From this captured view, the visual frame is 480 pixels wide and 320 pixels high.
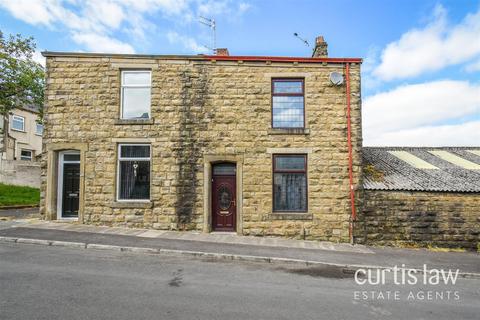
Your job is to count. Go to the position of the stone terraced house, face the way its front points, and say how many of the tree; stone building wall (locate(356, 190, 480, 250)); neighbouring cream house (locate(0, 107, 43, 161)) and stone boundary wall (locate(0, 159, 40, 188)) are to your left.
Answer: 1

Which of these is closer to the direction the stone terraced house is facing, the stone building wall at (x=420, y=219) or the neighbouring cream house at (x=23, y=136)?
the stone building wall

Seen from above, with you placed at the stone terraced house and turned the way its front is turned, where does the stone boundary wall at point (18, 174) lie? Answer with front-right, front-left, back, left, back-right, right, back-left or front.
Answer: back-right

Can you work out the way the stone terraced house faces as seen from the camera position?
facing the viewer

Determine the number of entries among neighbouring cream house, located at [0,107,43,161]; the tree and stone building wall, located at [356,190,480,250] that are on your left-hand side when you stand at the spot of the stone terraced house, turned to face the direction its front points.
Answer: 1

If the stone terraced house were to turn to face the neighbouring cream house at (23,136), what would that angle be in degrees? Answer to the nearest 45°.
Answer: approximately 135° to its right

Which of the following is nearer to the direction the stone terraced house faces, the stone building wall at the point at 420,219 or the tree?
the stone building wall

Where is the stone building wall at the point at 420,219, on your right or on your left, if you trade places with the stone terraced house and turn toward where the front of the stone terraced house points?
on your left

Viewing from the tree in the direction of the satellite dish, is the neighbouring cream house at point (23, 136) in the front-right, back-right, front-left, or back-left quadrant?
back-left

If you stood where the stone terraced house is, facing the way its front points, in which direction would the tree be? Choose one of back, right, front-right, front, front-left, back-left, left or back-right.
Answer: back-right
